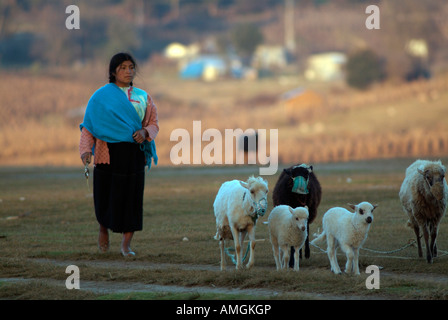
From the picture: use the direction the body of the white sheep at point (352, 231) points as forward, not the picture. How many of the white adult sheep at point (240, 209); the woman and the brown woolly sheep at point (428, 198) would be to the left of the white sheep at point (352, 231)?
1

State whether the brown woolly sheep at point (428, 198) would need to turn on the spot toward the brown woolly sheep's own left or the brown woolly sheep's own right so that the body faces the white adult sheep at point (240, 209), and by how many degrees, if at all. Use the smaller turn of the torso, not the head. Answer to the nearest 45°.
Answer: approximately 90° to the brown woolly sheep's own right

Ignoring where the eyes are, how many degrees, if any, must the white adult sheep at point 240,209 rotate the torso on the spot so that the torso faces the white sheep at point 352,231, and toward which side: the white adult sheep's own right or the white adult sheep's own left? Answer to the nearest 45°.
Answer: approximately 45° to the white adult sheep's own left

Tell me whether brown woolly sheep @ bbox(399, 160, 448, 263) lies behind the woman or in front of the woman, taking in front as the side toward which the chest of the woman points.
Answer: in front

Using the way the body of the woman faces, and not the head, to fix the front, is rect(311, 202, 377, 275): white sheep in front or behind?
in front

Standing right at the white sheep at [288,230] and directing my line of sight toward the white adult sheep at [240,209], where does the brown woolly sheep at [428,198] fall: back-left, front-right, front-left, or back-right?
back-right

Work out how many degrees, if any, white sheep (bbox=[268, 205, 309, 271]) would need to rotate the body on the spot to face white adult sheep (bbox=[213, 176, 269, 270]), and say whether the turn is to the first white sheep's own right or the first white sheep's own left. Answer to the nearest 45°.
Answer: approximately 135° to the first white sheep's own right

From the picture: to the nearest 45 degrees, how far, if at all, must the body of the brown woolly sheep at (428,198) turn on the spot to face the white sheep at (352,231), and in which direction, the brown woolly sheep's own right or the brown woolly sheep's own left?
approximately 90° to the brown woolly sheep's own right

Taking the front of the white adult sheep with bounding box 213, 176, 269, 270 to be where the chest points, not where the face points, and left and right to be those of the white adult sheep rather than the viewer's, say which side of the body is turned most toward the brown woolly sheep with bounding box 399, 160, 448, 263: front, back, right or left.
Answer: left

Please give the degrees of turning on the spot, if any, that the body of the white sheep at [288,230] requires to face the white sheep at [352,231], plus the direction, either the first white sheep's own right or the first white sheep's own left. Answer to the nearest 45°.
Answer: approximately 45° to the first white sheep's own left

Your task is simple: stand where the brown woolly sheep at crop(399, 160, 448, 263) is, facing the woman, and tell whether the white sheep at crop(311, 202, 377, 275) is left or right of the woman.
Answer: left

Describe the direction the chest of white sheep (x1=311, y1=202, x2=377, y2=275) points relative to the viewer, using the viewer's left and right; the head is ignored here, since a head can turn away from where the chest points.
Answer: facing the viewer and to the right of the viewer

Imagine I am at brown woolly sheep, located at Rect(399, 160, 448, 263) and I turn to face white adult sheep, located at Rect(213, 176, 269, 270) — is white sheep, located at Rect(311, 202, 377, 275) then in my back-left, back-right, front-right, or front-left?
front-left

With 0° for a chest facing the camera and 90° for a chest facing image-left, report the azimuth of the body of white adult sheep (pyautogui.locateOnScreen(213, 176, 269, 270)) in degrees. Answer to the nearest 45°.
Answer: approximately 315°

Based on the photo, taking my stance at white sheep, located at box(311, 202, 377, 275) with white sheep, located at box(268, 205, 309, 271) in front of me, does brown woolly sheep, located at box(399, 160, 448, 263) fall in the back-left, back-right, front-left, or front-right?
back-right

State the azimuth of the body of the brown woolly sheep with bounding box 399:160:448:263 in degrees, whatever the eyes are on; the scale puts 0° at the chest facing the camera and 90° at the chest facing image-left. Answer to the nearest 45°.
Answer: approximately 315°
